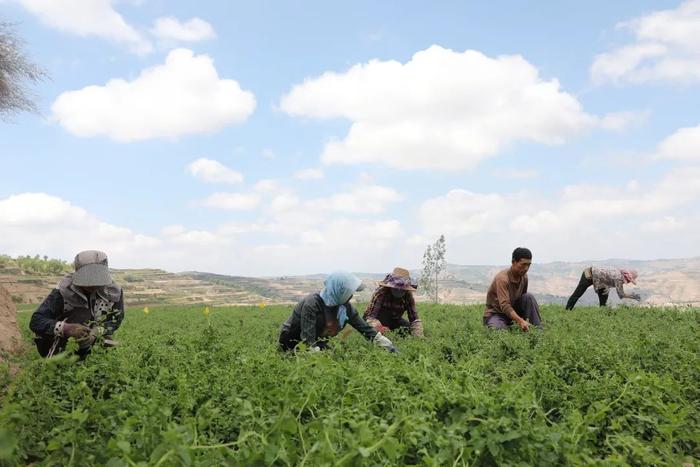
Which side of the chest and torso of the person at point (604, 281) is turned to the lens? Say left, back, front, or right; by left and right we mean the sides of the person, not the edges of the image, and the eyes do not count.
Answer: right

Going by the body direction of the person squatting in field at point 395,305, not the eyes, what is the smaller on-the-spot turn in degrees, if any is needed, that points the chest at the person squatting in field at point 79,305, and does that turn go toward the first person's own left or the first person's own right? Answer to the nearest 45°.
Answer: approximately 45° to the first person's own right

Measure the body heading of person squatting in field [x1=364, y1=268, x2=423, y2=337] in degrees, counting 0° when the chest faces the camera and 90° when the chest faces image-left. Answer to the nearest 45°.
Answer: approximately 0°

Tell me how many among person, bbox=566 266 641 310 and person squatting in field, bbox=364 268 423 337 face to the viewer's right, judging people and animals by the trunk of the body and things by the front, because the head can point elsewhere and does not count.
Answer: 1

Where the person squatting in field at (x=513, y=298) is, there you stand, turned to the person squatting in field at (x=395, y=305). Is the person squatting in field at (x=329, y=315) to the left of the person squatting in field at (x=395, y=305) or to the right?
left

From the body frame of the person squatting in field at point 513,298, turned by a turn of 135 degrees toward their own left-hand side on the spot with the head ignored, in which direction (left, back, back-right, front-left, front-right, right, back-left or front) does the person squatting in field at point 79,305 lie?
back-left
